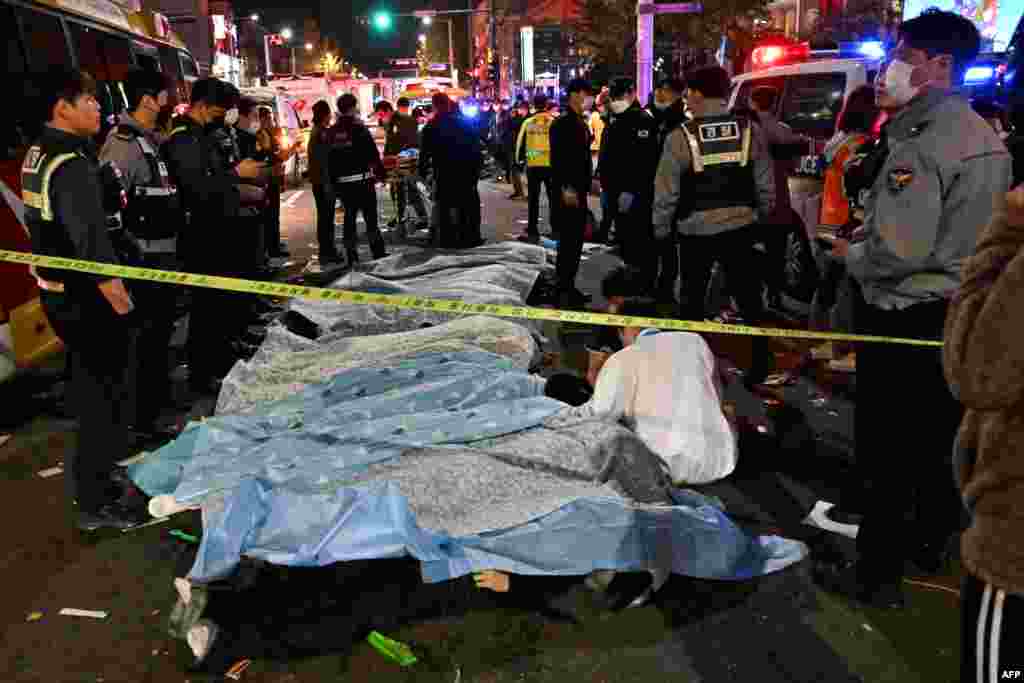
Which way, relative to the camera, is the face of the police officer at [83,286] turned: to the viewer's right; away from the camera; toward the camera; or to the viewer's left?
to the viewer's right

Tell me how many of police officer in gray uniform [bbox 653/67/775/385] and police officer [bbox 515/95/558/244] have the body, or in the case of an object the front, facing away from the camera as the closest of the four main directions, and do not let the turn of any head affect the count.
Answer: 2

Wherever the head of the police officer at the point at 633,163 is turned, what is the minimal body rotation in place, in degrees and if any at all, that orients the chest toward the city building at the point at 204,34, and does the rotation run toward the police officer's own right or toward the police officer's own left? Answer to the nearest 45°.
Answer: approximately 90° to the police officer's own right

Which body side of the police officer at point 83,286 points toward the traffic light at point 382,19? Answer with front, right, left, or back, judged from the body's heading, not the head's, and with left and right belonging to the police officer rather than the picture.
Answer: left

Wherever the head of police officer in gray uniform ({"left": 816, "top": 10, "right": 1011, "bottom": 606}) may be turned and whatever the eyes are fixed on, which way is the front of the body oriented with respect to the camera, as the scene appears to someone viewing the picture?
to the viewer's left

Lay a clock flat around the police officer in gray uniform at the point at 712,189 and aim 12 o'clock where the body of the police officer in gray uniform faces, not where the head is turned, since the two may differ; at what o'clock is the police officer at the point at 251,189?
The police officer is roughly at 10 o'clock from the police officer in gray uniform.

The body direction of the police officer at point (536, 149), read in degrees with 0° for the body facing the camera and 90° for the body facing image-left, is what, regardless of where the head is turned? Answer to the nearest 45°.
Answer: approximately 180°

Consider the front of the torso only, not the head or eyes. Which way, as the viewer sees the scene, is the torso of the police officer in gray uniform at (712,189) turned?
away from the camera

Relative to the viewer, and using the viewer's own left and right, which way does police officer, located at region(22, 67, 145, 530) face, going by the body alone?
facing to the right of the viewer

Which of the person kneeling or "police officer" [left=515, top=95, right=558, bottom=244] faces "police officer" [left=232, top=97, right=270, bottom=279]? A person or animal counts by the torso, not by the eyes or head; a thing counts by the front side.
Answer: the person kneeling

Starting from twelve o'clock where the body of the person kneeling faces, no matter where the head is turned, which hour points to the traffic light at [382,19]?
The traffic light is roughly at 1 o'clock from the person kneeling.
